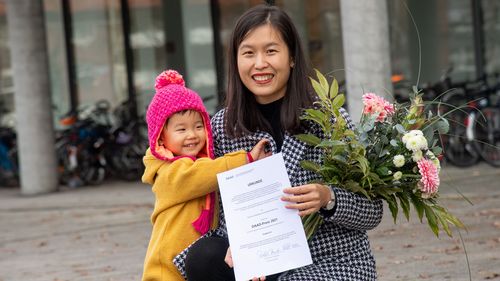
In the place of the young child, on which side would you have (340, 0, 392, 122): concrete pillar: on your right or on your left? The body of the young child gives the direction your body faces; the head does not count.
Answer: on your left

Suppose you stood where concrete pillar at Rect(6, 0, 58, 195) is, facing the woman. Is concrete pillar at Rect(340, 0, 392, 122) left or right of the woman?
left
